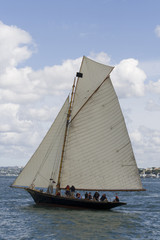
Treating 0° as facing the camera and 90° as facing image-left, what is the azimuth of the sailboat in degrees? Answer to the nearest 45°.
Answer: approximately 90°
